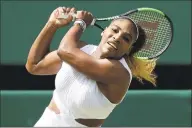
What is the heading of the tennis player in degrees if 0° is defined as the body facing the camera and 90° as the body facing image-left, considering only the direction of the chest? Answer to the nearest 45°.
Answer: approximately 45°
